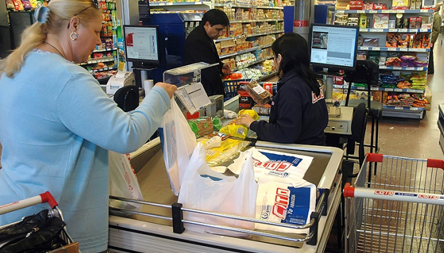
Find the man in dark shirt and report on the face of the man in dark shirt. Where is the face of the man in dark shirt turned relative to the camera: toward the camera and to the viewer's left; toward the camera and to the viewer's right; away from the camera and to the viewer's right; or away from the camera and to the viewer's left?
toward the camera and to the viewer's right

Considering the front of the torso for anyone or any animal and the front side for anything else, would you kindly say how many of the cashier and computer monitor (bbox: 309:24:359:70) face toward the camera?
1

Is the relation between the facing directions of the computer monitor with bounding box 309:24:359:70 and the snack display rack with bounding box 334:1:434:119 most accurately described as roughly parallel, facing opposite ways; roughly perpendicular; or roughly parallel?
roughly parallel

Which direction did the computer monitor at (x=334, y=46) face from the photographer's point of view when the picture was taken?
facing the viewer

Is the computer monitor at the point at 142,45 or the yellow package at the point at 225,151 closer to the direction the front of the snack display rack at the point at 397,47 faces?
the yellow package

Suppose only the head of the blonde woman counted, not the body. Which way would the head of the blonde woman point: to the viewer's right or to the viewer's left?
to the viewer's right

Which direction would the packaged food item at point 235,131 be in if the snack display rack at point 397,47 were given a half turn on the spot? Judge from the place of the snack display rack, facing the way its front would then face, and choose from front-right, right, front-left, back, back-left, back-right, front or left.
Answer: back

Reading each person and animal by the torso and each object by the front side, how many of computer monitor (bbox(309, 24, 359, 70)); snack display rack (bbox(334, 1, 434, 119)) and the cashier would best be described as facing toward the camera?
2

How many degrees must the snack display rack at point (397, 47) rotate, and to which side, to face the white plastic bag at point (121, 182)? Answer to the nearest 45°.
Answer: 0° — it already faces it

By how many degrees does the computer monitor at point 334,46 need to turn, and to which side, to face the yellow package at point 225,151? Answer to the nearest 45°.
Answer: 0° — it already faces it

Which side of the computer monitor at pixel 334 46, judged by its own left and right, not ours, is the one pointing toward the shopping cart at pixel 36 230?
front

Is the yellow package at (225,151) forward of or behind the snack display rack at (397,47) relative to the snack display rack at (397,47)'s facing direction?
forward

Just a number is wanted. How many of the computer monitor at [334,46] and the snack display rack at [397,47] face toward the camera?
2

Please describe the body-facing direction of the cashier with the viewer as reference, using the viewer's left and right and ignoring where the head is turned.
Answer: facing away from the viewer and to the left of the viewer

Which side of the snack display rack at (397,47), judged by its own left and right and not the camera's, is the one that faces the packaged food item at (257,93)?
front
